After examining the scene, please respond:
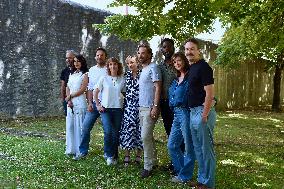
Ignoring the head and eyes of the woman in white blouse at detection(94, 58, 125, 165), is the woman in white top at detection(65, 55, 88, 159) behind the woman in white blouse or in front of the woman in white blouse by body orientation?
behind

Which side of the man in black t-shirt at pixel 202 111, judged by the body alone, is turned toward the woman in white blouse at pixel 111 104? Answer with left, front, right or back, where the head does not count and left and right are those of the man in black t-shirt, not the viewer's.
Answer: right

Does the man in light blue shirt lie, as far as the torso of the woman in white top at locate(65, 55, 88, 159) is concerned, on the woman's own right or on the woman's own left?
on the woman's own left

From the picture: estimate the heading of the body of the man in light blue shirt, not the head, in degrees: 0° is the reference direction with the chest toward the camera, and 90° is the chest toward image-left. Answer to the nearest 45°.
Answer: approximately 45°

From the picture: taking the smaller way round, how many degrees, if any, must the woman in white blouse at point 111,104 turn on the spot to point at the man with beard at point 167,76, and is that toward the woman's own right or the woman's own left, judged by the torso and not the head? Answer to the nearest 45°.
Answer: approximately 45° to the woman's own left

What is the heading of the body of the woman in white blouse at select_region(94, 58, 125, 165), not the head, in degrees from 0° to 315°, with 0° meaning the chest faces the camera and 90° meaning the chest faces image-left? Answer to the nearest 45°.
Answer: approximately 0°

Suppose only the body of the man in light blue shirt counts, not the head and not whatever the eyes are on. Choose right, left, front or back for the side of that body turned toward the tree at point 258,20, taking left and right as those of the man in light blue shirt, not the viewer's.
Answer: back

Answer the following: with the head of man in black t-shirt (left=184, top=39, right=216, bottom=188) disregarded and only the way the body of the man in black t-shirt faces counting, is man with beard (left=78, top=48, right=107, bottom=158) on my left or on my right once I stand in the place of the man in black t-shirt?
on my right

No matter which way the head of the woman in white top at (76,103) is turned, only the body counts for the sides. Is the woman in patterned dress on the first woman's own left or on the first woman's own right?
on the first woman's own left

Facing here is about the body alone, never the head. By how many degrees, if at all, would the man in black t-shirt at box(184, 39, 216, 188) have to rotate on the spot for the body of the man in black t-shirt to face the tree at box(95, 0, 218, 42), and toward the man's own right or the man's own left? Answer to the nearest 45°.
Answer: approximately 135° to the man's own right
